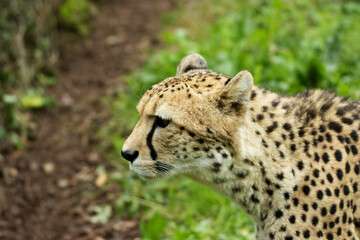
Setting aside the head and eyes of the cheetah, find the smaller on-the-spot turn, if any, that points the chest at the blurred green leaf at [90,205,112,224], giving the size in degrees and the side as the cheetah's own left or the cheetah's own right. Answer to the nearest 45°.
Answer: approximately 45° to the cheetah's own right

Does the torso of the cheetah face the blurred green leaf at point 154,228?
no

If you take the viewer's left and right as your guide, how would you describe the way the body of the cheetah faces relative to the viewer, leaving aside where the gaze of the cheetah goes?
facing to the left of the viewer
